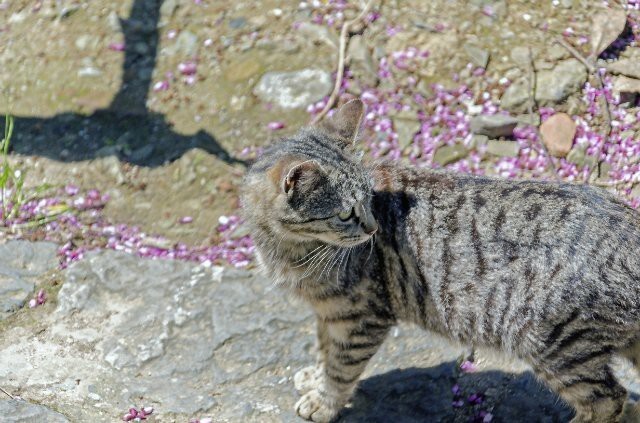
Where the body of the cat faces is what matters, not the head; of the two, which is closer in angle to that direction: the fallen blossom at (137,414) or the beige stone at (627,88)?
the fallen blossom

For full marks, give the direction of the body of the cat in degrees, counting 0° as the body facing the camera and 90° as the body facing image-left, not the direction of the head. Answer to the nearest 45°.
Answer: approximately 90°

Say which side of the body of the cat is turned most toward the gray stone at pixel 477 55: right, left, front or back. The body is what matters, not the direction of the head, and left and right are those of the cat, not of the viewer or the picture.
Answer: right

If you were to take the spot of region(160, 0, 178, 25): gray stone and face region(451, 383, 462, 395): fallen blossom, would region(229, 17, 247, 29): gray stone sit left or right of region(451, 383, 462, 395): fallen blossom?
left

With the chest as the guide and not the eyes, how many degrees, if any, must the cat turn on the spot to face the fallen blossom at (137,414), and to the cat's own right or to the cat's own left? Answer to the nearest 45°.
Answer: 0° — it already faces it

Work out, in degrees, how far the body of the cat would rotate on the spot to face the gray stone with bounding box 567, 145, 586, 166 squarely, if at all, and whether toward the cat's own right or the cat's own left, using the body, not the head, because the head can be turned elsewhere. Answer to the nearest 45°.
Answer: approximately 90° to the cat's own right
